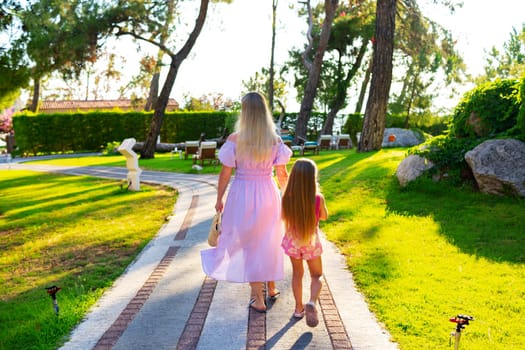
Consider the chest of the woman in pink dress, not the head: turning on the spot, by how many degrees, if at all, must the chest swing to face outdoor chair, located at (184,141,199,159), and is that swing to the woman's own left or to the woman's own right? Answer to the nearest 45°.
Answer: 0° — they already face it

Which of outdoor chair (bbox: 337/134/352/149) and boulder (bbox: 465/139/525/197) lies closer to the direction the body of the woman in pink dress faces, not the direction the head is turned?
the outdoor chair

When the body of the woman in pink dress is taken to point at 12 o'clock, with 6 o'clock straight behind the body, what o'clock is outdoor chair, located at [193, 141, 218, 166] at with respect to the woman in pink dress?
The outdoor chair is roughly at 12 o'clock from the woman in pink dress.

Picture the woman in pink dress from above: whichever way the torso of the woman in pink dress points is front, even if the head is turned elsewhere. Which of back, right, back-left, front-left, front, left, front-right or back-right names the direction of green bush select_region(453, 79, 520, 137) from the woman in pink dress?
front-right

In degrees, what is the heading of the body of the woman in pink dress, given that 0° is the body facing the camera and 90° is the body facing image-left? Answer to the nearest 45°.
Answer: approximately 180°

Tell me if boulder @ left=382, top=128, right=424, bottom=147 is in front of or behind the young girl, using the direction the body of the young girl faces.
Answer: in front

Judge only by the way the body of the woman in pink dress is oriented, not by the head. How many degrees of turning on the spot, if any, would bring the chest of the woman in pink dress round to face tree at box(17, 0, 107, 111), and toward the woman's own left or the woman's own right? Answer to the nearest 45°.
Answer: approximately 45° to the woman's own left

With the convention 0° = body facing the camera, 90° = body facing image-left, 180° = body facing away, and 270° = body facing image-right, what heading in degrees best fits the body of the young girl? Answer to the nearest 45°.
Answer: approximately 180°

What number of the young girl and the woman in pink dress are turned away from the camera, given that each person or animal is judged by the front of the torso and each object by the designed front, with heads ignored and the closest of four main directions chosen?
2

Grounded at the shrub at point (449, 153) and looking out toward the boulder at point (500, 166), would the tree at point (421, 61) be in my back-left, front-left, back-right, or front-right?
back-left

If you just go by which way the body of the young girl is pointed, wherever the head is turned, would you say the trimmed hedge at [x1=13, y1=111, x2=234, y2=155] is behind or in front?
in front

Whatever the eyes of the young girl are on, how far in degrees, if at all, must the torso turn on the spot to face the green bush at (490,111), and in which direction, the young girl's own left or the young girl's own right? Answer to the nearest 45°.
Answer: approximately 45° to the young girl's own right

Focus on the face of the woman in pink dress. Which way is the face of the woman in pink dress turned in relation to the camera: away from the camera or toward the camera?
away from the camera

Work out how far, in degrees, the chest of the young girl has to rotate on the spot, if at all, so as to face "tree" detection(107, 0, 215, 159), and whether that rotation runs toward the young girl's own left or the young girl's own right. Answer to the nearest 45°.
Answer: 0° — they already face it

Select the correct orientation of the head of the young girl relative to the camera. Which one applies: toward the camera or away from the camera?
away from the camera
